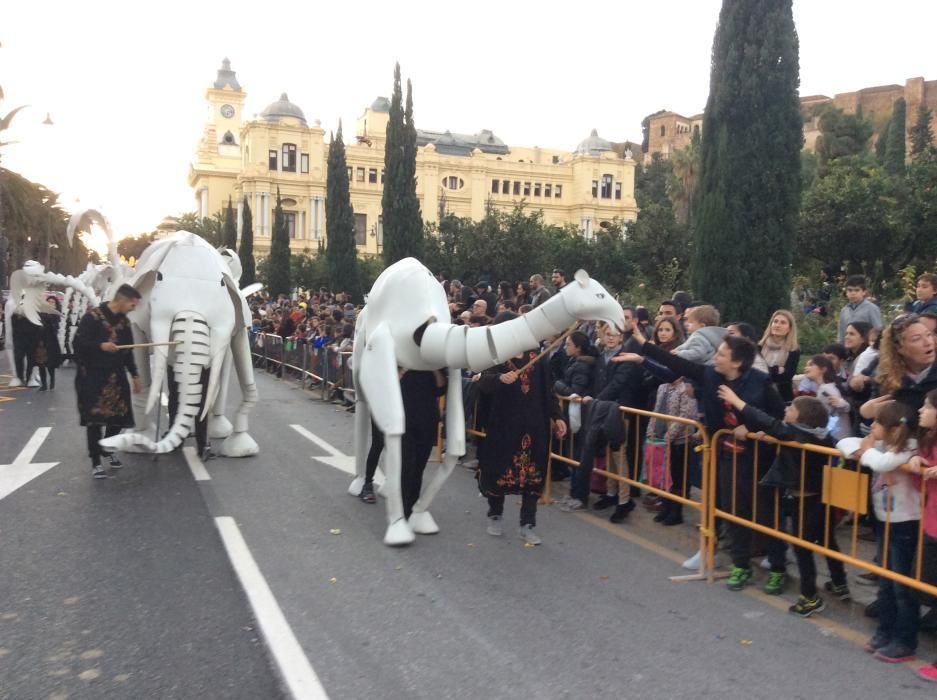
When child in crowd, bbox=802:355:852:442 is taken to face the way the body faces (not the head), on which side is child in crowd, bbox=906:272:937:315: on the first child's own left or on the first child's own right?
on the first child's own right

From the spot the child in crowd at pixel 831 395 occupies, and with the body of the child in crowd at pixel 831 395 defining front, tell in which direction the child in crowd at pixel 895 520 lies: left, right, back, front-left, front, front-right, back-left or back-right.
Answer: left

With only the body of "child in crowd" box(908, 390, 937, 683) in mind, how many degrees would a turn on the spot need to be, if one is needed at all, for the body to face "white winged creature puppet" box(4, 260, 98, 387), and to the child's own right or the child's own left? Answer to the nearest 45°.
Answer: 0° — they already face it

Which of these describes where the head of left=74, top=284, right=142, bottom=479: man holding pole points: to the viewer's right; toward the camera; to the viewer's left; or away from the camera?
to the viewer's right

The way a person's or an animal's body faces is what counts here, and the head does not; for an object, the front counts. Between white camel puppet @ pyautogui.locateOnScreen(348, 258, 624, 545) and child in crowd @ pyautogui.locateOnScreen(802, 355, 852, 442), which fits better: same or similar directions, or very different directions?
very different directions

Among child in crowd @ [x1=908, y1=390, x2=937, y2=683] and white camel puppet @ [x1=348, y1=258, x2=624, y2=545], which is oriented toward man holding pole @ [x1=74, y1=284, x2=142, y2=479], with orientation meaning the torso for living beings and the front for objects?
the child in crowd

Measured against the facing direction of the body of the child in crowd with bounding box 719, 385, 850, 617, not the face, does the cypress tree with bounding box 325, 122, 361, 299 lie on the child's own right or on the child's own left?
on the child's own right

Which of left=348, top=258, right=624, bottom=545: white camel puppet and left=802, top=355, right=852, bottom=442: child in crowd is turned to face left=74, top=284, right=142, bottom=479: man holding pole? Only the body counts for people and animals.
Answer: the child in crowd

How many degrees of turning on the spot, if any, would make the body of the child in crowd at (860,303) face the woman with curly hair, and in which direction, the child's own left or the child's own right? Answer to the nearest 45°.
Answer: approximately 45° to the child's own left

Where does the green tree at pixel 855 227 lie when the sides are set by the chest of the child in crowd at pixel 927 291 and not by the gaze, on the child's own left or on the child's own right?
on the child's own right

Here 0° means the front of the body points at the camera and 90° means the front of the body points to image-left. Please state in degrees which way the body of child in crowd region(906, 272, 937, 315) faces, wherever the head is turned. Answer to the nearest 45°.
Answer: approximately 45°

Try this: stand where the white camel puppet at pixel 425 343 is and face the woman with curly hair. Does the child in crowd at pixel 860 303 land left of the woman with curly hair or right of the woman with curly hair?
left

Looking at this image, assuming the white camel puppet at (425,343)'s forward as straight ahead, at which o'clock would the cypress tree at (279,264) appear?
The cypress tree is roughly at 7 o'clock from the white camel puppet.
